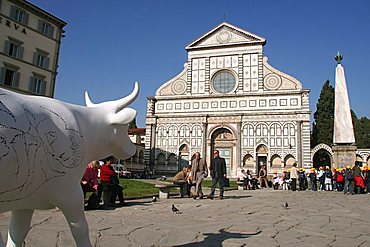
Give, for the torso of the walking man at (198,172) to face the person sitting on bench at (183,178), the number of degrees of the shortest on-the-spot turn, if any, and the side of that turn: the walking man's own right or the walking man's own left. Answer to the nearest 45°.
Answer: approximately 135° to the walking man's own right

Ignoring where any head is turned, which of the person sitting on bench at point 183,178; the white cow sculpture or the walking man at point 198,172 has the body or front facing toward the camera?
the walking man

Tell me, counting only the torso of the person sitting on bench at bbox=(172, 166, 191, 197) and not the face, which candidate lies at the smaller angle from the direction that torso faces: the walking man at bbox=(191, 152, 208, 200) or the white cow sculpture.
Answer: the walking man

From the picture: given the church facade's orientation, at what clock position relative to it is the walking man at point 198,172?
The walking man is roughly at 12 o'clock from the church facade.

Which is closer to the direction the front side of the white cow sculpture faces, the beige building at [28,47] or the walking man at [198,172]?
the walking man

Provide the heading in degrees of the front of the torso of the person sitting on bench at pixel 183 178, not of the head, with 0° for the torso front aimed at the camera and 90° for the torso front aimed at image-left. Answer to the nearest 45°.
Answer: approximately 270°

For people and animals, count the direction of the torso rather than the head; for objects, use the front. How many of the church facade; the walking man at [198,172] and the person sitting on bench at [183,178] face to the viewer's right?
1

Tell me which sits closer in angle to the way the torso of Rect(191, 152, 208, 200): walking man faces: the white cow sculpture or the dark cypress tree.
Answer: the white cow sculpture

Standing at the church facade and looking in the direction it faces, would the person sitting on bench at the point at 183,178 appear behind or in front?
in front

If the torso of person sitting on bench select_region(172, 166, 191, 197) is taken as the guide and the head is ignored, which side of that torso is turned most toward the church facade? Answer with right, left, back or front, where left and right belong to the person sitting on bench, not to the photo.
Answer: left

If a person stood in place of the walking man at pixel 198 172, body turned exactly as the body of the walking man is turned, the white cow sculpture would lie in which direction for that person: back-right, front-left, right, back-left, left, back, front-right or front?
front

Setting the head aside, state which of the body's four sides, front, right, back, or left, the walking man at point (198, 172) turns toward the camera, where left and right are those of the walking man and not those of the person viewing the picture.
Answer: front

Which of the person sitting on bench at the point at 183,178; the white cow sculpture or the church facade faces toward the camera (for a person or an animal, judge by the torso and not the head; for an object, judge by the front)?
the church facade

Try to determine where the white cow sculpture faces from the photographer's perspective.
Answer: facing away from the viewer and to the right of the viewer

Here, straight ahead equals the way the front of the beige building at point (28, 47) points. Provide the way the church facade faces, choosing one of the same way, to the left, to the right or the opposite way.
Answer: to the right

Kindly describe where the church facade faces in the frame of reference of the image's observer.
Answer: facing the viewer
